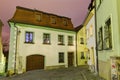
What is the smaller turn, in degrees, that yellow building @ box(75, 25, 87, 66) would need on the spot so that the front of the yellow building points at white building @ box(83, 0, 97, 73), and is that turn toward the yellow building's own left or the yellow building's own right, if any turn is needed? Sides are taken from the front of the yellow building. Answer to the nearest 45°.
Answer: approximately 45° to the yellow building's own left

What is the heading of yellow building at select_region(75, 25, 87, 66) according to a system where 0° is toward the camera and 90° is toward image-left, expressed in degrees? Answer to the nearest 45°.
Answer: approximately 45°

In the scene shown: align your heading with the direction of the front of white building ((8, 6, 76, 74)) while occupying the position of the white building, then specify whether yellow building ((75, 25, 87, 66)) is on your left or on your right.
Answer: on your left

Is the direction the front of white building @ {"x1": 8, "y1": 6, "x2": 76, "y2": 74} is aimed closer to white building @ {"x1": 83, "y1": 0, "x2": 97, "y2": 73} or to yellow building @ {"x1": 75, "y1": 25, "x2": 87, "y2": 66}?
the white building

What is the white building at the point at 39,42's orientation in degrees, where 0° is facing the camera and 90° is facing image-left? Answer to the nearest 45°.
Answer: approximately 315°

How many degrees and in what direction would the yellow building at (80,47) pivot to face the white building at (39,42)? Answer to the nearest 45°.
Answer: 0° — it already faces it
